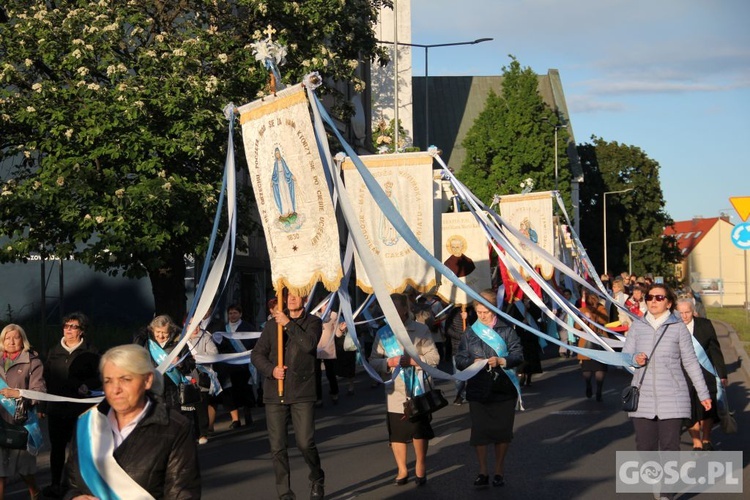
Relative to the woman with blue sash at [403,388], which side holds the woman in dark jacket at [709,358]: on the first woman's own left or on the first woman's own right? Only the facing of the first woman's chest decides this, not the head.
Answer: on the first woman's own left

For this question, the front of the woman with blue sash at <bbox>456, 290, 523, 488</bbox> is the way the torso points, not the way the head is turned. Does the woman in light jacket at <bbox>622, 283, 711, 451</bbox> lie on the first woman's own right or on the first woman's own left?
on the first woman's own left

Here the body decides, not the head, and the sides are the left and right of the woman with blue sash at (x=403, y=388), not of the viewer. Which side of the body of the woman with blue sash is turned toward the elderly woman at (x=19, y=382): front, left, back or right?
right

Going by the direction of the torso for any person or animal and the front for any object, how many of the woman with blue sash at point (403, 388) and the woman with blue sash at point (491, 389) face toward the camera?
2

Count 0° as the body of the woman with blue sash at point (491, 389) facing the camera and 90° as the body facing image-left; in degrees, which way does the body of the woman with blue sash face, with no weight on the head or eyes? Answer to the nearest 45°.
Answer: approximately 0°

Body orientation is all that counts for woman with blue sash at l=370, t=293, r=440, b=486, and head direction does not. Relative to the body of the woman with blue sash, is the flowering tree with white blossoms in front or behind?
behind

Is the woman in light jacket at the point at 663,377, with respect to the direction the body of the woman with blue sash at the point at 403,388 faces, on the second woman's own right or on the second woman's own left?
on the second woman's own left

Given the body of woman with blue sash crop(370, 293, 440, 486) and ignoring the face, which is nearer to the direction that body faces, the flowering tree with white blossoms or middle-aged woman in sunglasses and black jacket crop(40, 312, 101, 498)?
the middle-aged woman in sunglasses and black jacket

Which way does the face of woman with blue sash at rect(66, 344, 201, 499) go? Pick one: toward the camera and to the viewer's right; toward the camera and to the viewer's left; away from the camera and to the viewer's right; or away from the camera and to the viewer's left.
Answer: toward the camera and to the viewer's left

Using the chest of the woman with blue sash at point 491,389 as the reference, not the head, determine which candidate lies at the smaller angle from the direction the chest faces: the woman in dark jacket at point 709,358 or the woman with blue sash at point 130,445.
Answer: the woman with blue sash

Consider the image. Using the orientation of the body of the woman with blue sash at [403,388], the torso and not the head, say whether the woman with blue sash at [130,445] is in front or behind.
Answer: in front
